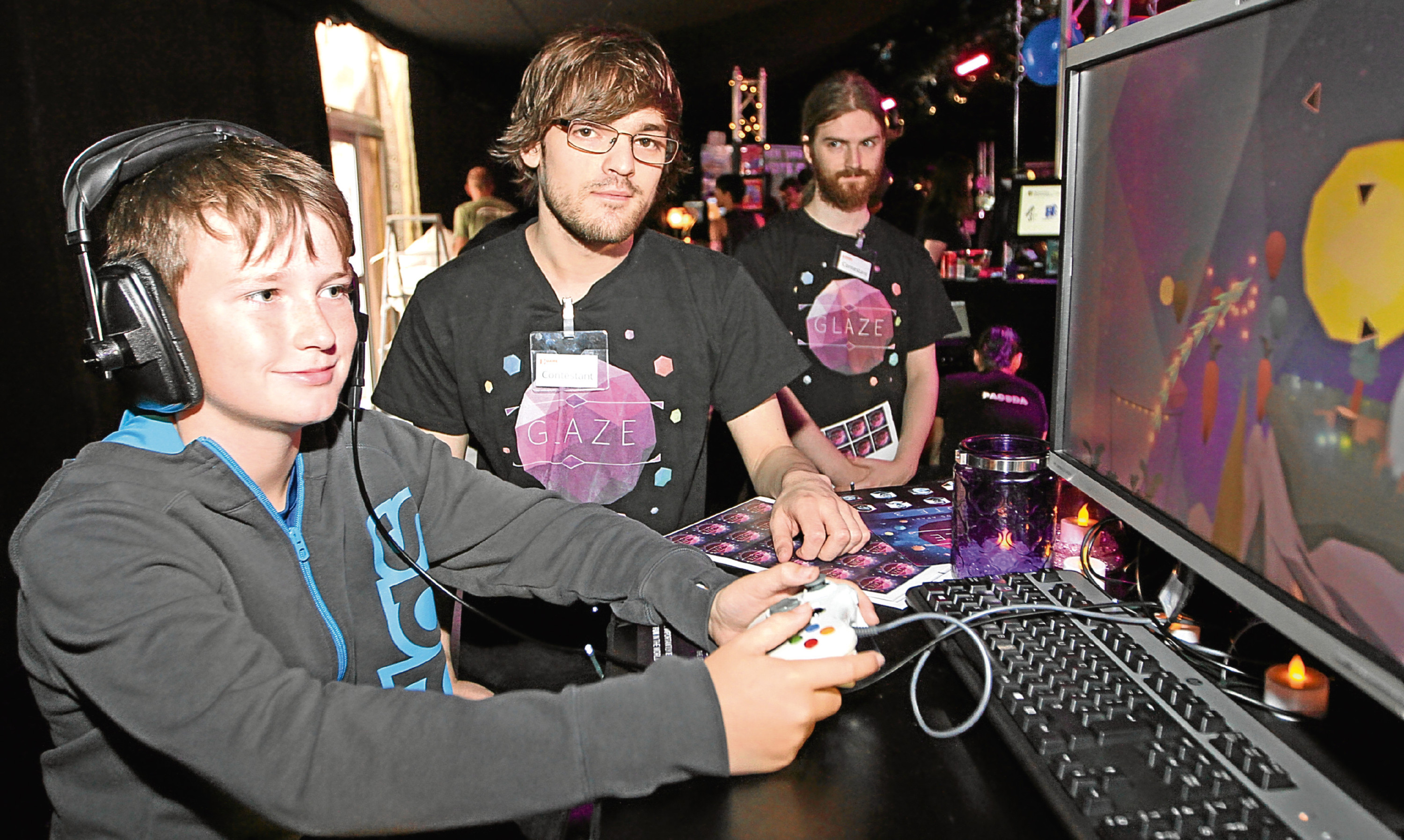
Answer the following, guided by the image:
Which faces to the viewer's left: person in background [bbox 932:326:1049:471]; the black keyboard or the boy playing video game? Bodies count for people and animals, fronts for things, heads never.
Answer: the black keyboard

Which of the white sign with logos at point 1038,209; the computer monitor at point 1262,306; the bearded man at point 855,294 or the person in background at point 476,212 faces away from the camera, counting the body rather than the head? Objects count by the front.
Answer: the person in background

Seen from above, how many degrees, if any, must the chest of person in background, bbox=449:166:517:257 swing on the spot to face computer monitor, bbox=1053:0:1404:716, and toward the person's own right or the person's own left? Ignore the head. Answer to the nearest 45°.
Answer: approximately 180°

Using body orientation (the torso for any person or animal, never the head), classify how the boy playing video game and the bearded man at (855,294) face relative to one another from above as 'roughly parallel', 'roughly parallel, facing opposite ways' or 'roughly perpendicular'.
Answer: roughly perpendicular

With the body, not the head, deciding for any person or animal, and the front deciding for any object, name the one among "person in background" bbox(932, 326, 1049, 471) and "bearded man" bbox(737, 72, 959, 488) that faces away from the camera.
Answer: the person in background

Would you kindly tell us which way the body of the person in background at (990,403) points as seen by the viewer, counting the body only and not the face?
away from the camera

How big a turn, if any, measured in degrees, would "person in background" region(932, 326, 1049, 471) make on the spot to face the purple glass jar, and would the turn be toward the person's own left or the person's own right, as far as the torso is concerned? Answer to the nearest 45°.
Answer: approximately 180°

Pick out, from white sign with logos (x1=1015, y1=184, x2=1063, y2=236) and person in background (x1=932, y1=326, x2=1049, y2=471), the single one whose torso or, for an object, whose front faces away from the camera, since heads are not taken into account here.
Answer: the person in background

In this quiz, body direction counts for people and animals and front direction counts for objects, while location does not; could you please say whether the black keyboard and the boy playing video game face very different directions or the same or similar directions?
very different directions

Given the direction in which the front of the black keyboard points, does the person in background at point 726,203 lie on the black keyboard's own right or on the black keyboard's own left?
on the black keyboard's own right

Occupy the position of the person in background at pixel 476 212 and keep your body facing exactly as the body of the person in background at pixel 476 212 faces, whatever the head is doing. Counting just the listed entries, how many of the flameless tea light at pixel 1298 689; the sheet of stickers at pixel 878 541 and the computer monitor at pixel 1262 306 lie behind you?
3

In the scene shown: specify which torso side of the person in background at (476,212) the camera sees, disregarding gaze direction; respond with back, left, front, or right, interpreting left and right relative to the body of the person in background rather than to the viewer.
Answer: back

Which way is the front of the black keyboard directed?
to the viewer's left

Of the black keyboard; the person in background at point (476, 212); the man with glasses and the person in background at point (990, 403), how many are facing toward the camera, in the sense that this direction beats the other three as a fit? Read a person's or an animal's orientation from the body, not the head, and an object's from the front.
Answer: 1

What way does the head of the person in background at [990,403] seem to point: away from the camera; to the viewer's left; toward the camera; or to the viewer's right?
away from the camera
